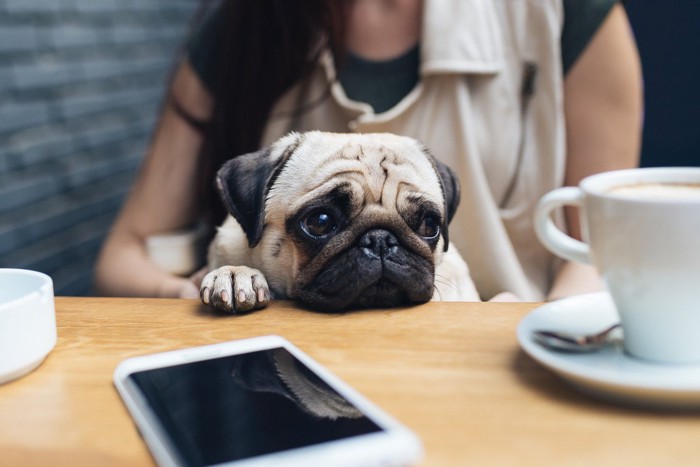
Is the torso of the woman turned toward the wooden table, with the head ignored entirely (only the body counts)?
yes

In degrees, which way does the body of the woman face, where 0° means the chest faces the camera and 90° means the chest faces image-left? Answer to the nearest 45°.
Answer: approximately 0°

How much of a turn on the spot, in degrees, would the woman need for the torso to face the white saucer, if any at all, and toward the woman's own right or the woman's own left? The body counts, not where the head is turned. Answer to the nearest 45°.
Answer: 0° — they already face it

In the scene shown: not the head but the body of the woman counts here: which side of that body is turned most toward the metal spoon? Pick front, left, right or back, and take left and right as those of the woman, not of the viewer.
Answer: front

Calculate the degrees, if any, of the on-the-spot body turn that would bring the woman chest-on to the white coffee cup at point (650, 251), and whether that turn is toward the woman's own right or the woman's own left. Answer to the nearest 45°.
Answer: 0° — they already face it

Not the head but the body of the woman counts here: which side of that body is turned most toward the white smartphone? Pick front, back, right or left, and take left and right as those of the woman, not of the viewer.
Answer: front
